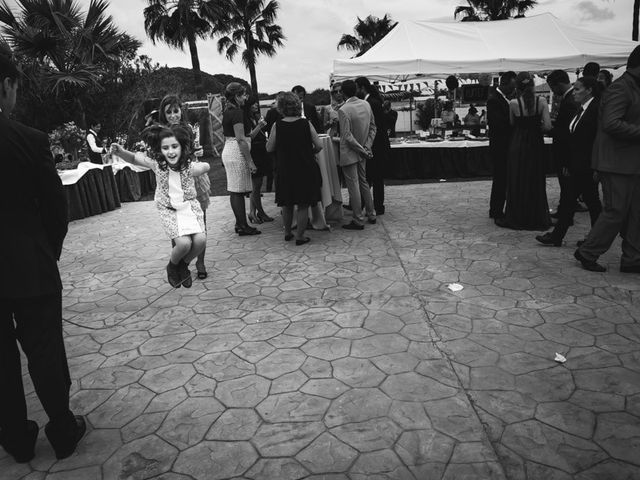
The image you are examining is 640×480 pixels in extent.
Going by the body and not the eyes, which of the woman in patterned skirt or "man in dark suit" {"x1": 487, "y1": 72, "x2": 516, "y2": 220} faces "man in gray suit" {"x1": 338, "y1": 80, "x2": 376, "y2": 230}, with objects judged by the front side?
the woman in patterned skirt

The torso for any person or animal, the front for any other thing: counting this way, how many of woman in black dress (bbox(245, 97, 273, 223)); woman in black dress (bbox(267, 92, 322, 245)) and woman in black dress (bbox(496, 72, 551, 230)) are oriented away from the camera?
2

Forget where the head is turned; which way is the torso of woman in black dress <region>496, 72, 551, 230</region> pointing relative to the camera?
away from the camera

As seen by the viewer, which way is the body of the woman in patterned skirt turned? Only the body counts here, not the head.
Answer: to the viewer's right

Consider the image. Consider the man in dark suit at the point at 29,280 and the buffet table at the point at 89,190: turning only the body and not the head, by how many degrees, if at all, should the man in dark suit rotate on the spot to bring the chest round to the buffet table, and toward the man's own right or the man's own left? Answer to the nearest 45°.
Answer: approximately 45° to the man's own left

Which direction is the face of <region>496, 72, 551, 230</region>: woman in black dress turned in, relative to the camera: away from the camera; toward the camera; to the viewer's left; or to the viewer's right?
away from the camera

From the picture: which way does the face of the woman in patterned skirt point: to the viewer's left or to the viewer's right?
to the viewer's right

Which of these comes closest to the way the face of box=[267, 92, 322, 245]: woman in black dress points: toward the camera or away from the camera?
away from the camera

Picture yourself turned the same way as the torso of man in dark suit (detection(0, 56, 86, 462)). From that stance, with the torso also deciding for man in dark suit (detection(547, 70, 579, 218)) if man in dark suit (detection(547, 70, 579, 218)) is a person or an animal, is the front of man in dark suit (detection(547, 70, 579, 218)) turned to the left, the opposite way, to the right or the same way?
to the left

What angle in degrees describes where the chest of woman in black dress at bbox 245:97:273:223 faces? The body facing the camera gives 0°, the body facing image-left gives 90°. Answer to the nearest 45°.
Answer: approximately 315°
